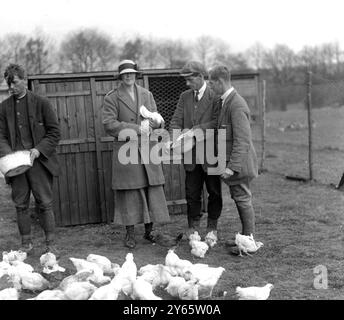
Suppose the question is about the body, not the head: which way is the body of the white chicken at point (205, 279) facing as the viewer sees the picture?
to the viewer's left

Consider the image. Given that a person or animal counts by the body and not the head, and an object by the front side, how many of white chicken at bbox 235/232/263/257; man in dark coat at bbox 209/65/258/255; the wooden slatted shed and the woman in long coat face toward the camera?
2

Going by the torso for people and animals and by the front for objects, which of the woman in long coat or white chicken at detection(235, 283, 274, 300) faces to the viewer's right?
the white chicken

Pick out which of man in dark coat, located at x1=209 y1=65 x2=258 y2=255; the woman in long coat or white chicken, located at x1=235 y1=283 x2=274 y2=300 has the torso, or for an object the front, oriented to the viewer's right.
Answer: the white chicken

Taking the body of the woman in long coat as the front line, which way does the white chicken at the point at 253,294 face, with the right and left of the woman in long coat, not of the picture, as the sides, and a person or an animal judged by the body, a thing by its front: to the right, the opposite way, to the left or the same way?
to the left

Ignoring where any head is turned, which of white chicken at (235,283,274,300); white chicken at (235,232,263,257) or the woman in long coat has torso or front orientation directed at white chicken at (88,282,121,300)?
the woman in long coat
